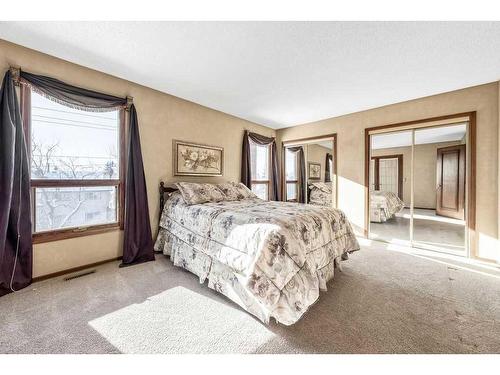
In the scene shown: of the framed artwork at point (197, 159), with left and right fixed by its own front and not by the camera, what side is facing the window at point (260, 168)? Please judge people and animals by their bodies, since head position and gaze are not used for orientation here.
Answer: left

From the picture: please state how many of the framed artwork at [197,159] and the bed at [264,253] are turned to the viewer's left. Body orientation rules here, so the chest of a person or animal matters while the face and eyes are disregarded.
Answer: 0

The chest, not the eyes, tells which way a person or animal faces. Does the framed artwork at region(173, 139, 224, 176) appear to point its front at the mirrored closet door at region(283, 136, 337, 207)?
no

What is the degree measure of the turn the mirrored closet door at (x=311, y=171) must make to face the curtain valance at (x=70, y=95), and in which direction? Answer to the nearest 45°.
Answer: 0° — it already faces it

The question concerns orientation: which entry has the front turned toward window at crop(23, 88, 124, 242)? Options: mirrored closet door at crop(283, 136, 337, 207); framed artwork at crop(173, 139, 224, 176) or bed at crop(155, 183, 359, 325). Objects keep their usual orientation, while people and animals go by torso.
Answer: the mirrored closet door

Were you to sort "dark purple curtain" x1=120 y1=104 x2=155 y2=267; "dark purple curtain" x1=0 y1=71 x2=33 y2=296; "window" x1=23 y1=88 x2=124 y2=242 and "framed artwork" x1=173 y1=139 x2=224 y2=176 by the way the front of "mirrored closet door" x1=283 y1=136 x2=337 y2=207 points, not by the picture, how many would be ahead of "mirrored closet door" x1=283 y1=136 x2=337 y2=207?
4

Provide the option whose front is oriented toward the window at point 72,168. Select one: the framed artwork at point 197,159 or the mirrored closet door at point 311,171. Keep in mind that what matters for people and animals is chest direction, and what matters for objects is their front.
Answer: the mirrored closet door

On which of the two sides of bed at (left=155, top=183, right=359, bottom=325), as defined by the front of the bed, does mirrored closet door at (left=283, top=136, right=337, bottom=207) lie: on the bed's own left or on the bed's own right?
on the bed's own left

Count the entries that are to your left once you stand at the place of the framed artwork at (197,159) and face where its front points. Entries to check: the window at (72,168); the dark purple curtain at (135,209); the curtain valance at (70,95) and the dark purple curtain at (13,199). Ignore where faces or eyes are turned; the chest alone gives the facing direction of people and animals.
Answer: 0

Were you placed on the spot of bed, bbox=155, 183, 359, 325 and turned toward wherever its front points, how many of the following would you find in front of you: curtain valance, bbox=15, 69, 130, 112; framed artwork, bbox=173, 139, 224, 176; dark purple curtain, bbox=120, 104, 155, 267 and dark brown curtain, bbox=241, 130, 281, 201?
0

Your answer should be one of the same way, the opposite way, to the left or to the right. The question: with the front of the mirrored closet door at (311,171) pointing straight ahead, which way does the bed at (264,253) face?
to the left

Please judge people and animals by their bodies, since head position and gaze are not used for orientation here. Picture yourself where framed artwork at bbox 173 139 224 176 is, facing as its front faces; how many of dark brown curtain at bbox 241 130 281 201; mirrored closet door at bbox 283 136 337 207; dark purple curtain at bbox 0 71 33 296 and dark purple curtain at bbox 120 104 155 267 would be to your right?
2

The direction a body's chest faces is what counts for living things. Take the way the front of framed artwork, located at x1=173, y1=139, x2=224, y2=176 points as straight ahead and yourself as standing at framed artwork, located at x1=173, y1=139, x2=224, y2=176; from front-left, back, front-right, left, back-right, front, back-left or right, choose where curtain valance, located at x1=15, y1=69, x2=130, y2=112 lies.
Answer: right

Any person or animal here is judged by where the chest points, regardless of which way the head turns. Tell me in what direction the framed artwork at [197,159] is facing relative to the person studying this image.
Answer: facing the viewer and to the right of the viewer

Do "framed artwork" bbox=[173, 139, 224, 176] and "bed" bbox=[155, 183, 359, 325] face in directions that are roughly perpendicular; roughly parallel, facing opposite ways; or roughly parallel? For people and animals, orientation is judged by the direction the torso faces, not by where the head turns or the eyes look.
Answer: roughly parallel

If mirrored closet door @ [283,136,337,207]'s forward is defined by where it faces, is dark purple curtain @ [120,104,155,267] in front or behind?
in front

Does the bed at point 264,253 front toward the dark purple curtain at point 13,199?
no

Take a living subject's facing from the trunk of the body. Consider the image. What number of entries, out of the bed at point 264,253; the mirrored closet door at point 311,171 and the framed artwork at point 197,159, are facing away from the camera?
0

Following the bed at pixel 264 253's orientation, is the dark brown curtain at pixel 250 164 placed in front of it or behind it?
behind
